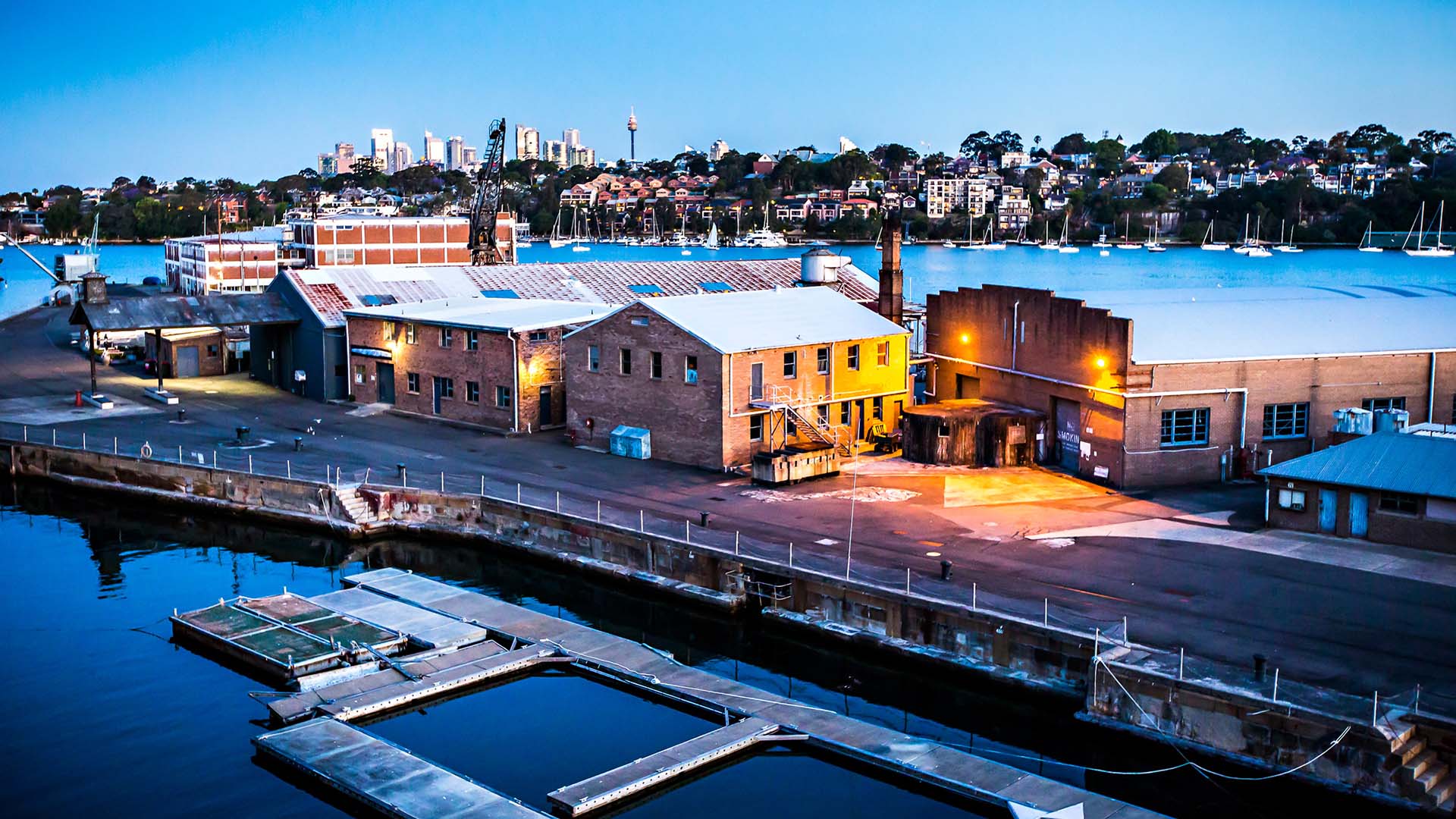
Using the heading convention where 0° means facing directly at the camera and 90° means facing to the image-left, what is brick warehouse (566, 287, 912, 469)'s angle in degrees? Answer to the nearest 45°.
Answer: approximately 315°

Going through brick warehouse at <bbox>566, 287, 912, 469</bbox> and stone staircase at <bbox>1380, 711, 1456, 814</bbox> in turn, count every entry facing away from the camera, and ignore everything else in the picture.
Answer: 0

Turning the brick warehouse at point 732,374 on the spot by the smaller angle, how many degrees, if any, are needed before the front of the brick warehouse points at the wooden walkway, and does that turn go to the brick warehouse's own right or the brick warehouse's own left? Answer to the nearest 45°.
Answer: approximately 45° to the brick warehouse's own right

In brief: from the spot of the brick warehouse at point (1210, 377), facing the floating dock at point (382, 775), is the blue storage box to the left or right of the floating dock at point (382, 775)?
right

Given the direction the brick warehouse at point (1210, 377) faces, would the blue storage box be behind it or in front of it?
in front

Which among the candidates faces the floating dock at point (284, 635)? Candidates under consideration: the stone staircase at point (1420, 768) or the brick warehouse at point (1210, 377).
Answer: the brick warehouse

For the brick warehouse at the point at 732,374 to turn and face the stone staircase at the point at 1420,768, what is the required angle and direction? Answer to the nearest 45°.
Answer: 0° — it already faces it

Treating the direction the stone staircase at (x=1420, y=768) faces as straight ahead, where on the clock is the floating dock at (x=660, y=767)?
The floating dock is roughly at 4 o'clock from the stone staircase.

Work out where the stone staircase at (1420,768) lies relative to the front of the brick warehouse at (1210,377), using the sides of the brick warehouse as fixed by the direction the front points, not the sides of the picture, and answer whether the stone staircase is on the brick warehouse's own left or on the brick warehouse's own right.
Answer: on the brick warehouse's own left
